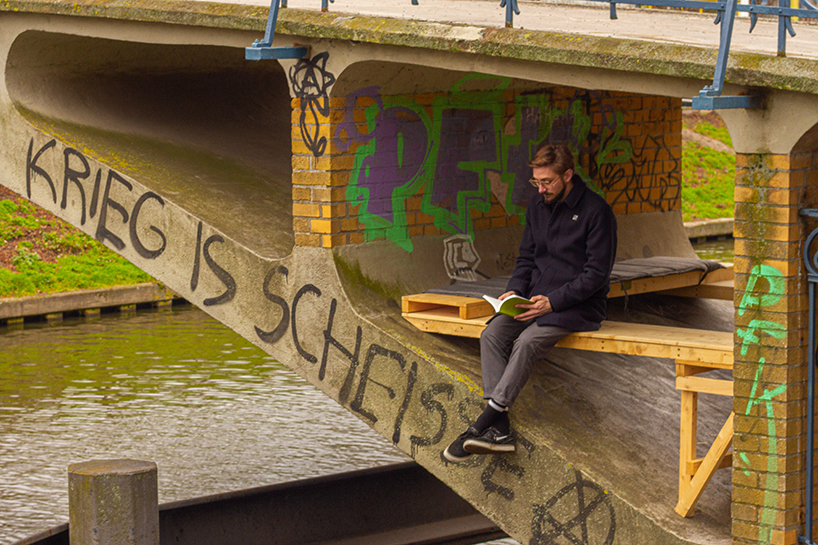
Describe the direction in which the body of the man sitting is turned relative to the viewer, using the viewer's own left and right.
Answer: facing the viewer and to the left of the viewer

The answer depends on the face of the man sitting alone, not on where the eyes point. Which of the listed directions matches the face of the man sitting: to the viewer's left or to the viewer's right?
to the viewer's left

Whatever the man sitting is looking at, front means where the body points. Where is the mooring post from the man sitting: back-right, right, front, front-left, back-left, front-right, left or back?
front-right
